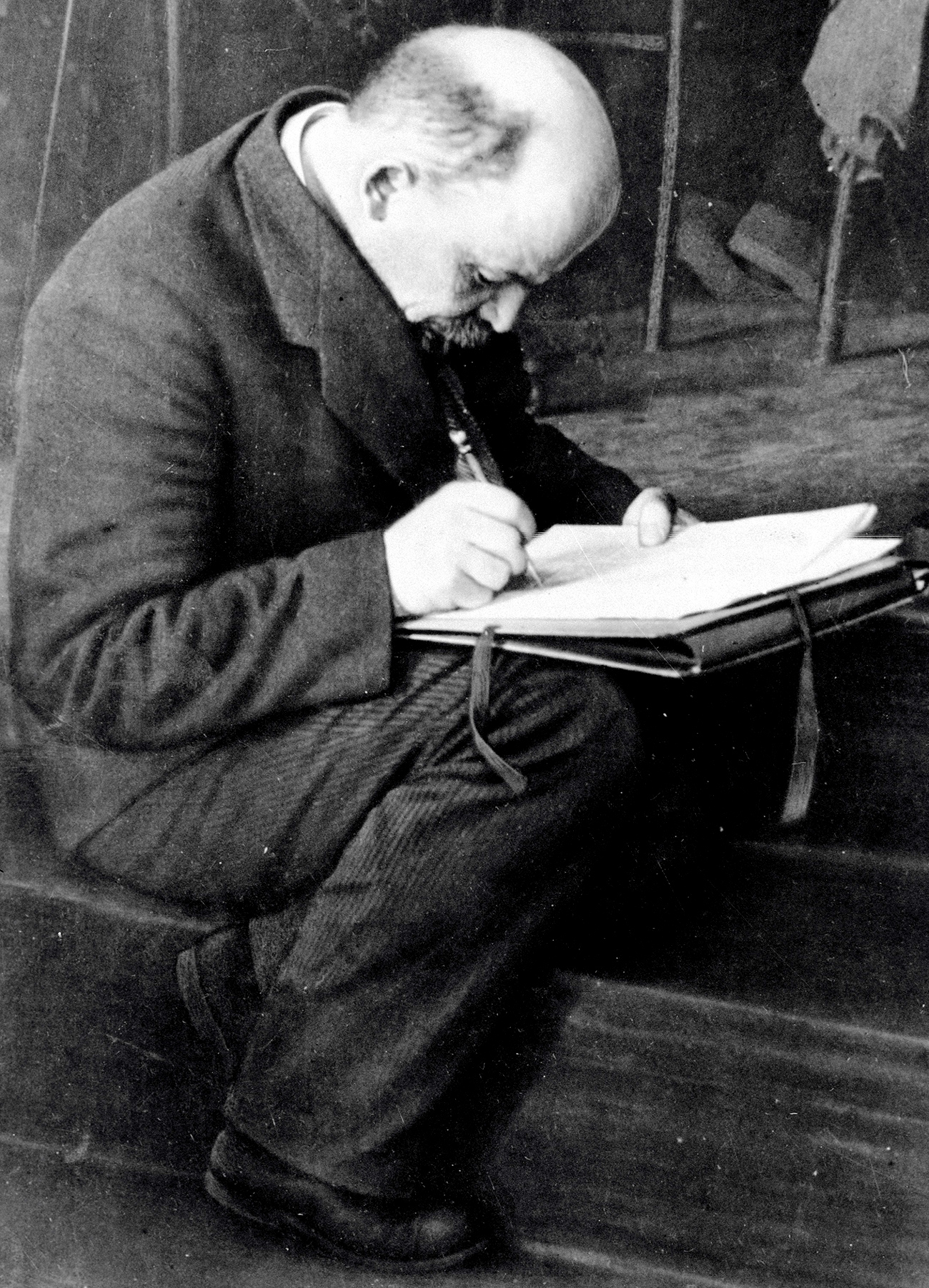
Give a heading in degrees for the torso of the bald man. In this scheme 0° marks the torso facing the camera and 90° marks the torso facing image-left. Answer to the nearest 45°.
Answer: approximately 270°
